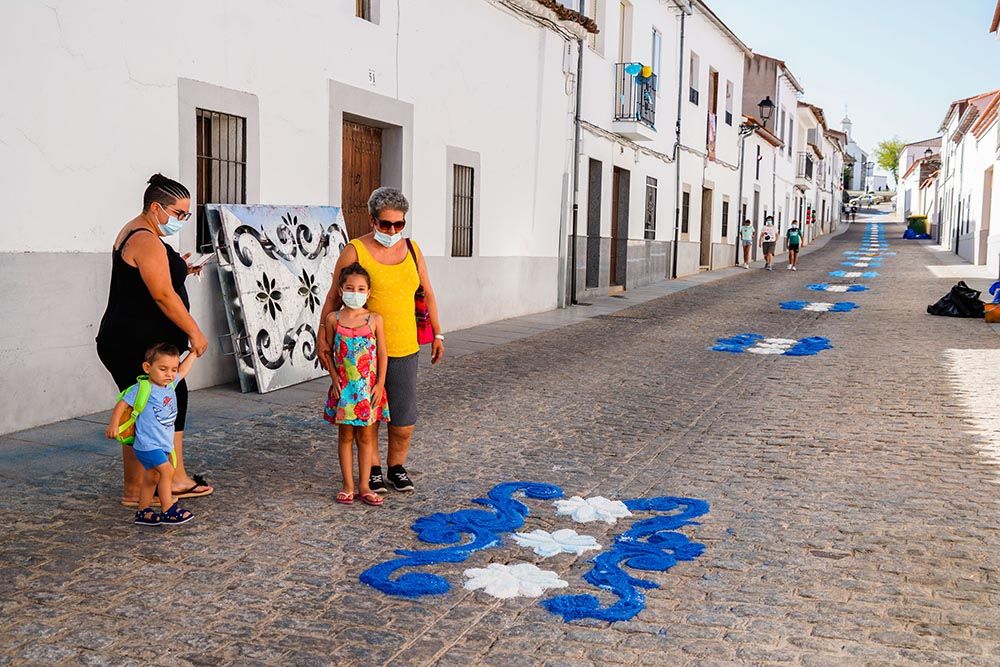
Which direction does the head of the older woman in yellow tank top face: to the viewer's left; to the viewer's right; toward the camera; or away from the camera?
toward the camera

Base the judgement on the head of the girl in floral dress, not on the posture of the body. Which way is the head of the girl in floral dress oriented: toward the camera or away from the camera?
toward the camera

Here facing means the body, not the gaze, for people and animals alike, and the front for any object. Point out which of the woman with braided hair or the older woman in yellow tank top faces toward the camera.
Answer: the older woman in yellow tank top

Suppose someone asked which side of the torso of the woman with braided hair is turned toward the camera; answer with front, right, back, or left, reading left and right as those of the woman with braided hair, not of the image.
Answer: right

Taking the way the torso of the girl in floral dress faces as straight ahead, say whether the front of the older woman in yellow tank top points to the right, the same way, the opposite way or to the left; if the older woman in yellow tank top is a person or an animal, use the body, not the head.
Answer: the same way

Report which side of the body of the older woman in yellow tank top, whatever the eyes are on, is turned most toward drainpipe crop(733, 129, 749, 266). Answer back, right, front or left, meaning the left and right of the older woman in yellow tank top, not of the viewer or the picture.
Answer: back

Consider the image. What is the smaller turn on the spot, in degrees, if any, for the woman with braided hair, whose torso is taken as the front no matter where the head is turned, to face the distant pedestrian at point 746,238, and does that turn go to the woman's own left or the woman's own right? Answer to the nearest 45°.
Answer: approximately 45° to the woman's own left

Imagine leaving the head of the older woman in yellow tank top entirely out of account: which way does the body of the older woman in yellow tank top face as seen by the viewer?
toward the camera

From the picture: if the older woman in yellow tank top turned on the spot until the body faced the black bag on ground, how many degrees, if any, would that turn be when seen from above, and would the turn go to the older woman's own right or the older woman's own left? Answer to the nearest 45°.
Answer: approximately 135° to the older woman's own left

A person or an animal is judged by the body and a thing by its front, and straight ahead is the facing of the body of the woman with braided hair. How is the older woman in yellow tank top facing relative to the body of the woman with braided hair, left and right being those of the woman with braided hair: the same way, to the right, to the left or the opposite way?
to the right

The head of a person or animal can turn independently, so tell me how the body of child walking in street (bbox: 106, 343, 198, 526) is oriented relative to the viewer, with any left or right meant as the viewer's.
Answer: facing the viewer and to the right of the viewer

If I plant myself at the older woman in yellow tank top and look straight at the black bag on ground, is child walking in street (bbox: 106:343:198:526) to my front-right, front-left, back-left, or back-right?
back-left

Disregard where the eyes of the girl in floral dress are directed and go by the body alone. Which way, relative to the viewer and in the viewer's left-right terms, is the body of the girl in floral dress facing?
facing the viewer
